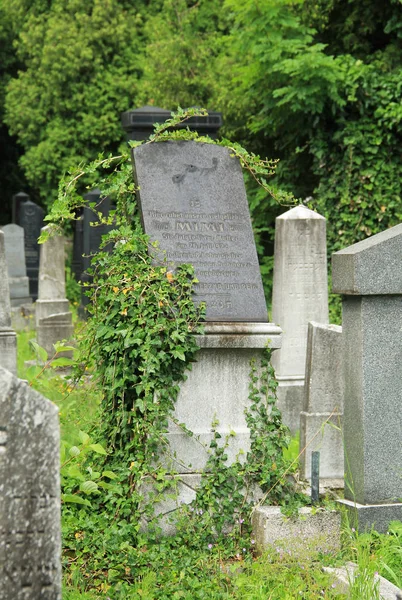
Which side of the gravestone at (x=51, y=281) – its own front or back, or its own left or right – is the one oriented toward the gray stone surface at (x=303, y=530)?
front

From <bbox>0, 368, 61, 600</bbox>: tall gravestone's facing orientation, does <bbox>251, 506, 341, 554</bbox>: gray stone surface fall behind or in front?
behind

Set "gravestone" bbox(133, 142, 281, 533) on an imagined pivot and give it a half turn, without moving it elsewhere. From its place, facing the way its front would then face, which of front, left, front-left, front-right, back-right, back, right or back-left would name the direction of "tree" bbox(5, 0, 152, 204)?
front

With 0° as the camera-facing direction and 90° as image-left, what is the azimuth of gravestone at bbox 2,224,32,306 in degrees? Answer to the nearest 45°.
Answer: approximately 0°

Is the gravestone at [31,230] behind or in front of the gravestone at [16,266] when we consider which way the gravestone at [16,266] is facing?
behind

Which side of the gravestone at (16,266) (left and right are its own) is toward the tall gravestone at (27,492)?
front

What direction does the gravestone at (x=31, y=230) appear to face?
toward the camera

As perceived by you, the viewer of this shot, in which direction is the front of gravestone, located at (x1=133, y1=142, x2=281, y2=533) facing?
facing the viewer

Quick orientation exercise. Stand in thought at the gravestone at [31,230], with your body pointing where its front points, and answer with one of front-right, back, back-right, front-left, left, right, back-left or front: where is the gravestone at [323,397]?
front

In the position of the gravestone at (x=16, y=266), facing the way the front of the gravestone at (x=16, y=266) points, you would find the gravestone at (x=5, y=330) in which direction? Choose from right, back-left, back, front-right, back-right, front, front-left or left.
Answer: front

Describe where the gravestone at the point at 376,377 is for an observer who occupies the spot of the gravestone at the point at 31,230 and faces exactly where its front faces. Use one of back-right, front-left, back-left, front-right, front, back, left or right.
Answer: front
